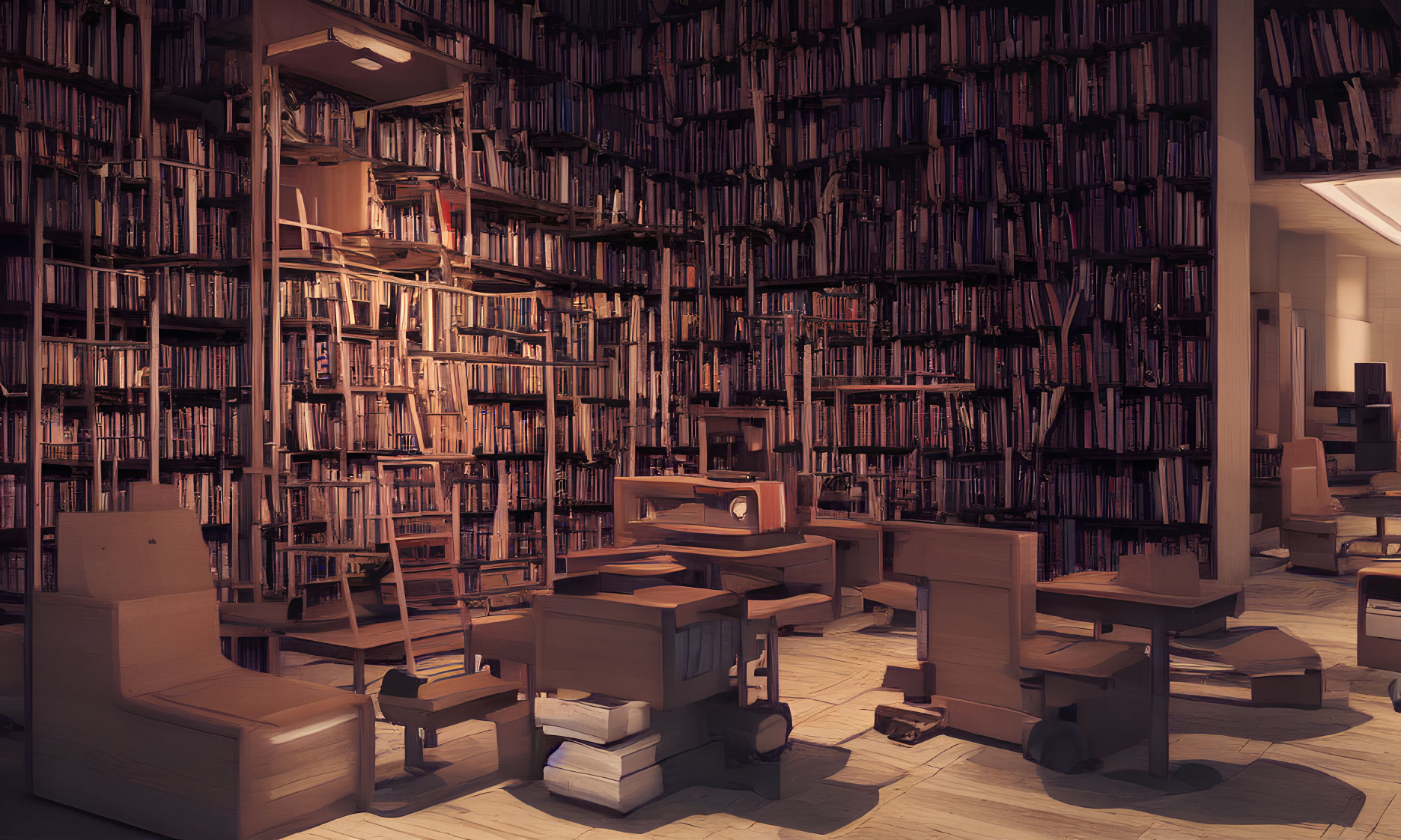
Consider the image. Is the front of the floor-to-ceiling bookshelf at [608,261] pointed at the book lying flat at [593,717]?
yes

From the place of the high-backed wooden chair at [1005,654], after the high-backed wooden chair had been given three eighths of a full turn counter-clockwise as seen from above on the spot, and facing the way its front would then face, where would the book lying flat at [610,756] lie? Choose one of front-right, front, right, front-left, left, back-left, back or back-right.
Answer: front-left

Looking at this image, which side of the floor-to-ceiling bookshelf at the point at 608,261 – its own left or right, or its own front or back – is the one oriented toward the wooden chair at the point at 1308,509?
left

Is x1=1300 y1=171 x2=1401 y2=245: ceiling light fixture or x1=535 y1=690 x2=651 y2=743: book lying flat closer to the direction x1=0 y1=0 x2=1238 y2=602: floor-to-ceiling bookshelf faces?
the book lying flat

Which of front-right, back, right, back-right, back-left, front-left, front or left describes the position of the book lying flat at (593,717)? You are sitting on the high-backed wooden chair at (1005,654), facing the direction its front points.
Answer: back

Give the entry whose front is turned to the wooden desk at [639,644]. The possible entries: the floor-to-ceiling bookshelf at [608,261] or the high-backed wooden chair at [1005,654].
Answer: the floor-to-ceiling bookshelf

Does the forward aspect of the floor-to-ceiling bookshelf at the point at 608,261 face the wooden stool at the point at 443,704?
yes

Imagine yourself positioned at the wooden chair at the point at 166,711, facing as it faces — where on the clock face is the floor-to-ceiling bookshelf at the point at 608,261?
The floor-to-ceiling bookshelf is roughly at 9 o'clock from the wooden chair.

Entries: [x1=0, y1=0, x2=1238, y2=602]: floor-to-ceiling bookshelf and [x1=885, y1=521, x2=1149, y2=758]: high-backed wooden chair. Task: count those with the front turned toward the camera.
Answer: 1

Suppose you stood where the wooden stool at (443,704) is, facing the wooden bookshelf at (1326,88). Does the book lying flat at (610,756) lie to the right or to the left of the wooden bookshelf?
right

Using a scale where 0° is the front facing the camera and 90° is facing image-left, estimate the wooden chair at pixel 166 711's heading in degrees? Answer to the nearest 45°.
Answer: approximately 315°

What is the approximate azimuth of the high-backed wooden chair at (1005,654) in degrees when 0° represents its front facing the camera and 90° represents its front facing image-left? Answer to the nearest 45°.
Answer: approximately 225°

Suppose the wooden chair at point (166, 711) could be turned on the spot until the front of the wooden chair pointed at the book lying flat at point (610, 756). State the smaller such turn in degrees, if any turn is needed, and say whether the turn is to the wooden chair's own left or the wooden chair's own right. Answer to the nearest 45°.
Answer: approximately 45° to the wooden chair's own left

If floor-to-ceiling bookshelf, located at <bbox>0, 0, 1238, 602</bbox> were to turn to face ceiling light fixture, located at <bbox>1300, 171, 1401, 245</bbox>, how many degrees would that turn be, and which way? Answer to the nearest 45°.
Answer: approximately 90° to its left
